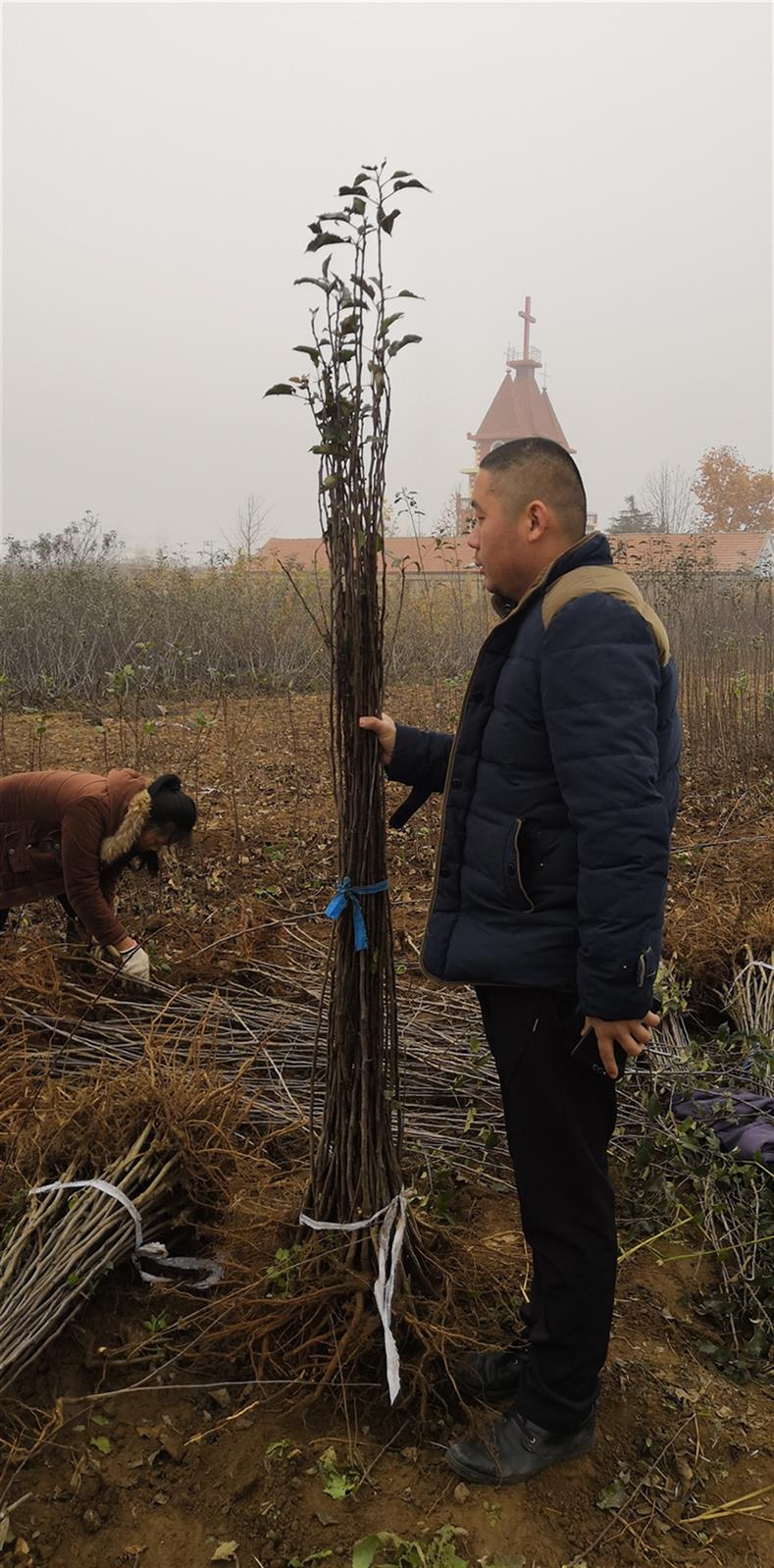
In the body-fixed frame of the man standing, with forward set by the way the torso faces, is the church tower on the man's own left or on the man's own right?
on the man's own right

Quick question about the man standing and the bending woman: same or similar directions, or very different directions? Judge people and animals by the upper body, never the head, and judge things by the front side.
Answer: very different directions

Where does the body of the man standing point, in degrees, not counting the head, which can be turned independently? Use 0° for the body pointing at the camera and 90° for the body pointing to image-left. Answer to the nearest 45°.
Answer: approximately 90°

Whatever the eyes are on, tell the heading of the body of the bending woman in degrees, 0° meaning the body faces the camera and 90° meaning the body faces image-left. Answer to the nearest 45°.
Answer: approximately 270°

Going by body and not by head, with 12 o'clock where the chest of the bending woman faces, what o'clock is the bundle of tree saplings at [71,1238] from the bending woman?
The bundle of tree saplings is roughly at 3 o'clock from the bending woman.

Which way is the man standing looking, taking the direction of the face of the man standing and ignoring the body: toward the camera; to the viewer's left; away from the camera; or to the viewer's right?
to the viewer's left

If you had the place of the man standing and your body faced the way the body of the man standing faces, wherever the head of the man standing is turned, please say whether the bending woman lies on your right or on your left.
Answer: on your right

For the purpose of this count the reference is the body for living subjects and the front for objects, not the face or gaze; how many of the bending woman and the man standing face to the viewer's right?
1
